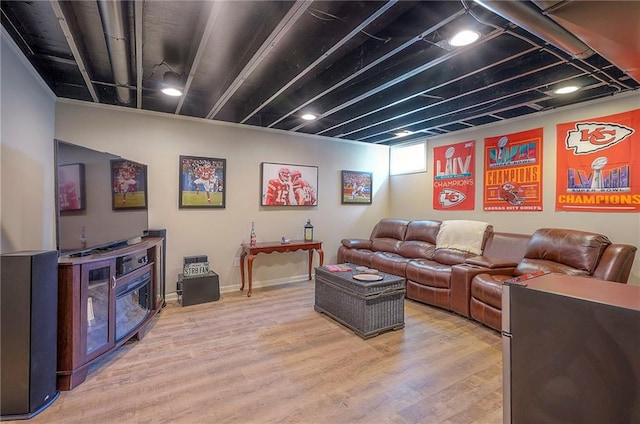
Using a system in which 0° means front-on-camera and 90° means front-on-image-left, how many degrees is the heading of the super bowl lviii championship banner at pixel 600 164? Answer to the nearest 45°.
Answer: approximately 45°

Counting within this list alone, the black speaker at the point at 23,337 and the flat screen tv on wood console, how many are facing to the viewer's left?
0

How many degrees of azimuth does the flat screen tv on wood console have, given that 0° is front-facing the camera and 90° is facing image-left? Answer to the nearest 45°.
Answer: approximately 315°

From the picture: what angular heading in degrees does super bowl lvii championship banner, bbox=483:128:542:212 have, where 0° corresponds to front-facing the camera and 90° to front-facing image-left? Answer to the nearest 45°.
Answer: approximately 45°

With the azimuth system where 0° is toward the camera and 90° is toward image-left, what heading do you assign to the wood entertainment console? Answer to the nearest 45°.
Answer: approximately 315°

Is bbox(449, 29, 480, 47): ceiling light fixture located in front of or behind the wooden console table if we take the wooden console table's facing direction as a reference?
in front

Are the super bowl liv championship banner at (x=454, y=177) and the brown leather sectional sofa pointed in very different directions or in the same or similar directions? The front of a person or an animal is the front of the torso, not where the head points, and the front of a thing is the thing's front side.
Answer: same or similar directions

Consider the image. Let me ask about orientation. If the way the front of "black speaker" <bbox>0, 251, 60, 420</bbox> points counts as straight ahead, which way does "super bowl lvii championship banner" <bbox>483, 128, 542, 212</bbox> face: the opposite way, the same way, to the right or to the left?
the opposite way

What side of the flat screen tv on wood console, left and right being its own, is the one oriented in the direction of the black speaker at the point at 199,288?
left

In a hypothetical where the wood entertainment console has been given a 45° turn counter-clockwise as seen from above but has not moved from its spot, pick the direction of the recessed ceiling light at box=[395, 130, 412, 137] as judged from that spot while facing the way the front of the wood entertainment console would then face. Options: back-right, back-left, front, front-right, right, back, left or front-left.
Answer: front

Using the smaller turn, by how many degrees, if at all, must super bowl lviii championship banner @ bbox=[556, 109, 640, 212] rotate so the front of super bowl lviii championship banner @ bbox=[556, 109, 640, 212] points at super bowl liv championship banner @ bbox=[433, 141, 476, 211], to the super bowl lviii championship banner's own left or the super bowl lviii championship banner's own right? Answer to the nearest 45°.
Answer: approximately 45° to the super bowl lviii championship banner's own right

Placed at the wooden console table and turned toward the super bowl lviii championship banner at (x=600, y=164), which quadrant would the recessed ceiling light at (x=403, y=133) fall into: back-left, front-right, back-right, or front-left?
front-left

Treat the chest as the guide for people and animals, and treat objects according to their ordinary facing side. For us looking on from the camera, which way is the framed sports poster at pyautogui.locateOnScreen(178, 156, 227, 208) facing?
facing the viewer

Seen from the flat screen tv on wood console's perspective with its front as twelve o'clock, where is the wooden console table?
The wooden console table is roughly at 10 o'clock from the flat screen tv on wood console.

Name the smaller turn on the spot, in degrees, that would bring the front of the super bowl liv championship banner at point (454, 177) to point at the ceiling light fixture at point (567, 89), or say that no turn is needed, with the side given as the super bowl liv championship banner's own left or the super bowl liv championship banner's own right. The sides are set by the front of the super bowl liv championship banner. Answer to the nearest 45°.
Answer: approximately 90° to the super bowl liv championship banner's own left

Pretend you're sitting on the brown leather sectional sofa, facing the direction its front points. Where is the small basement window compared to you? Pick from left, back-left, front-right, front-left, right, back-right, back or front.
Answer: right
